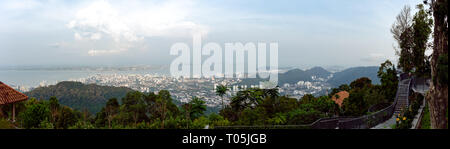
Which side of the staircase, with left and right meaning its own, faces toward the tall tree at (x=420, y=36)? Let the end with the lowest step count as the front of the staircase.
back

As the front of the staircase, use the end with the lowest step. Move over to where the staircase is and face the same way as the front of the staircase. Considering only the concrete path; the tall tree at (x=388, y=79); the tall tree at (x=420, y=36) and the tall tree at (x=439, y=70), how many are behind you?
2

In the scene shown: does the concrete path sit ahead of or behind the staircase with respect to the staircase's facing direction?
ahead

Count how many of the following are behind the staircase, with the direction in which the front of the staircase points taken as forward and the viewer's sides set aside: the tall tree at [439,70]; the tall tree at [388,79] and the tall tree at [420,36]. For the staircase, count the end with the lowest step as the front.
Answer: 2

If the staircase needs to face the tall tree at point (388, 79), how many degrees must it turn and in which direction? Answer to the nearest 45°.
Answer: approximately 180°
